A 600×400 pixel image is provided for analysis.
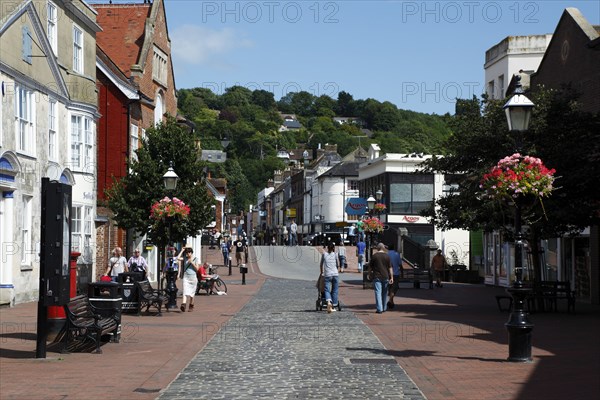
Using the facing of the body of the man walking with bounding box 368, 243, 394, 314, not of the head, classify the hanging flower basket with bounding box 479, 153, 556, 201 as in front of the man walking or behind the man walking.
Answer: behind

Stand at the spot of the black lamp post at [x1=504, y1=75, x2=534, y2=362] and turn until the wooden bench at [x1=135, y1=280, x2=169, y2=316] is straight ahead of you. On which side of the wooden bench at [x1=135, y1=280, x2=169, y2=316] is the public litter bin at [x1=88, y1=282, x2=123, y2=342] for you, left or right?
left

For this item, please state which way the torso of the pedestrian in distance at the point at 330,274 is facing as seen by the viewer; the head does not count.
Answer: away from the camera

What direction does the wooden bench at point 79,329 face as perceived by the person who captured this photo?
facing the viewer and to the right of the viewer

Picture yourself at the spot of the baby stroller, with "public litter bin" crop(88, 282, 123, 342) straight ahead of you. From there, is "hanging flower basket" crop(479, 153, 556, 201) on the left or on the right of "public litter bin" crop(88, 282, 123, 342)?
left

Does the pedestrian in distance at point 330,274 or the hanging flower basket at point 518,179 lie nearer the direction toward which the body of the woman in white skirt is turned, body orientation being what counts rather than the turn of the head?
the hanging flower basket

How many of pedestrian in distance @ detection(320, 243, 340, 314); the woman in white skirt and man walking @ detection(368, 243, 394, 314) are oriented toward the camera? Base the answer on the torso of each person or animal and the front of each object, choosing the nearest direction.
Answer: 1

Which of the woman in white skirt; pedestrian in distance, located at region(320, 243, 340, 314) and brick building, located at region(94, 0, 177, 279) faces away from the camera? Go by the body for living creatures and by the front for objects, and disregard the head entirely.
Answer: the pedestrian in distance

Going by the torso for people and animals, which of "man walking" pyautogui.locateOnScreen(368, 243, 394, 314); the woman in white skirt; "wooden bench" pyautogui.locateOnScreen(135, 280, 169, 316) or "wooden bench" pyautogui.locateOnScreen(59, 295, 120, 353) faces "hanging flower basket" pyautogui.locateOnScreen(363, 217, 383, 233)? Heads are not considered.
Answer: the man walking

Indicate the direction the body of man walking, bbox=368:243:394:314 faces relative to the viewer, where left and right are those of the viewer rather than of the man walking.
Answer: facing away from the viewer

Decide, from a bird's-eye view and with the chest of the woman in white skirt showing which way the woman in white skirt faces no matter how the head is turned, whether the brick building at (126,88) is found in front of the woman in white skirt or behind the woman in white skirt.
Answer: behind

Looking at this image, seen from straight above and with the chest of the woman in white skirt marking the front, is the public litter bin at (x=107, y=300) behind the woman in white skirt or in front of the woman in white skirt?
in front

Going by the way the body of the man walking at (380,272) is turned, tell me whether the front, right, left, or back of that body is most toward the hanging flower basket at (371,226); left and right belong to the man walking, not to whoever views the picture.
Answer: front

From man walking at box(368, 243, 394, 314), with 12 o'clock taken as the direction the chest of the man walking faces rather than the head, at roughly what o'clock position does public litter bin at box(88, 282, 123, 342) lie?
The public litter bin is roughly at 7 o'clock from the man walking.

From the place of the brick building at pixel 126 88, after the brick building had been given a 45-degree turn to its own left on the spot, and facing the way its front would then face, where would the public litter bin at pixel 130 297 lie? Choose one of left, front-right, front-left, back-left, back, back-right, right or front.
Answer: right

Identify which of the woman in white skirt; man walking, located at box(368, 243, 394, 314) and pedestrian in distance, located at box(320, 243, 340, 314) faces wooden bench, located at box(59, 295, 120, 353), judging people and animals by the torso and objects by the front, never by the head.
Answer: the woman in white skirt
